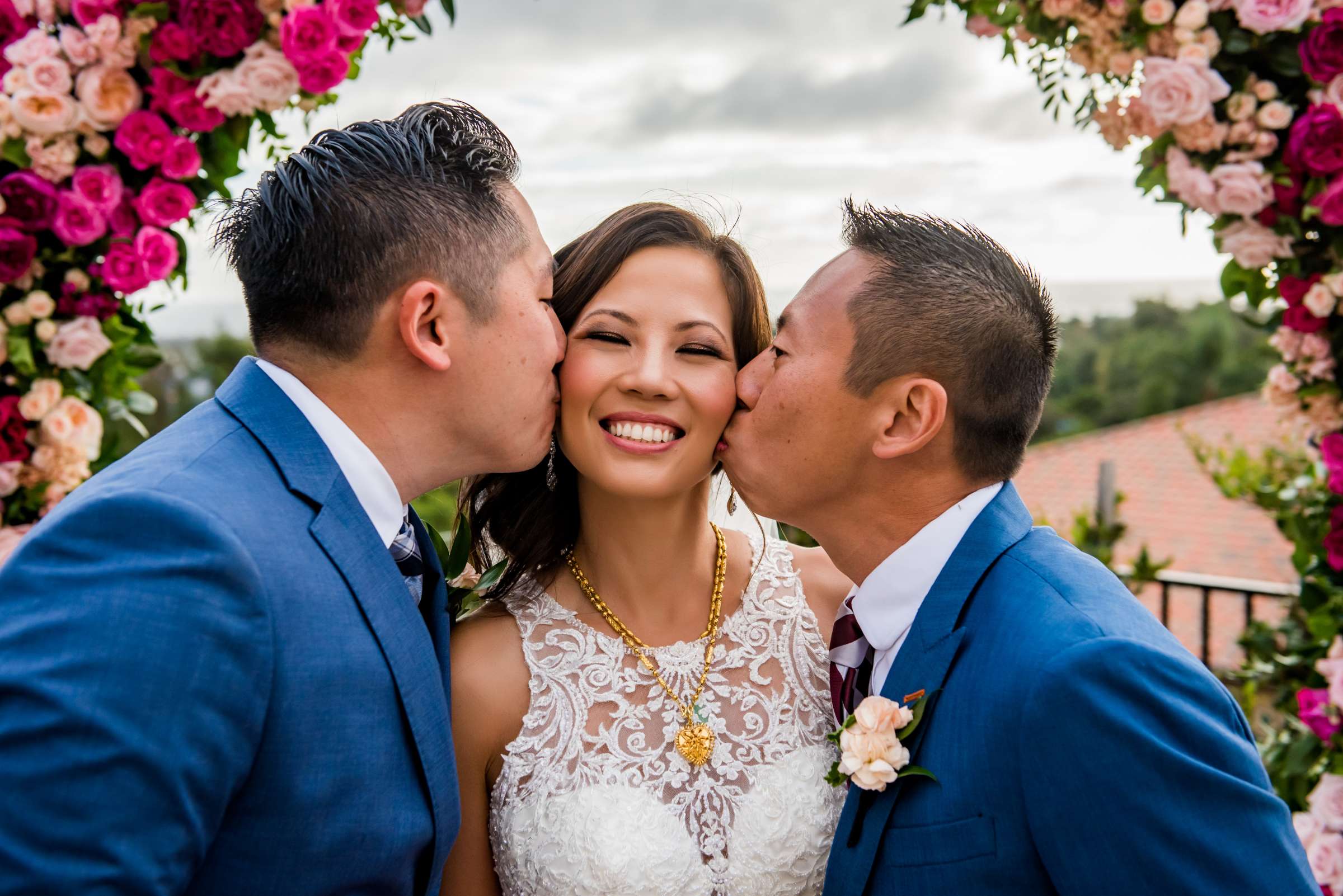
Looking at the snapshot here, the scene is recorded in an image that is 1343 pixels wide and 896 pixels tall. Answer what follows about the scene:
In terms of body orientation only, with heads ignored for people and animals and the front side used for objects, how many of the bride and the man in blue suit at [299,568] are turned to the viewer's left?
0

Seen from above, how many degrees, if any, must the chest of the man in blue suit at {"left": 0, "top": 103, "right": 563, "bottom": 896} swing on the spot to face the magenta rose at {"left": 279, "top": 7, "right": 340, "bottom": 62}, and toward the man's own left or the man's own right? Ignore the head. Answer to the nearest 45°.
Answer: approximately 90° to the man's own left

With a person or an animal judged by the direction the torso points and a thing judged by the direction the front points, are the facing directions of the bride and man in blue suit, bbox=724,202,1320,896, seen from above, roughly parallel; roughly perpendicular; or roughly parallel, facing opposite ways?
roughly perpendicular

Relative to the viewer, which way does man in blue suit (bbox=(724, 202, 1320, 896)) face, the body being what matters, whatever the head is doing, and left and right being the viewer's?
facing to the left of the viewer

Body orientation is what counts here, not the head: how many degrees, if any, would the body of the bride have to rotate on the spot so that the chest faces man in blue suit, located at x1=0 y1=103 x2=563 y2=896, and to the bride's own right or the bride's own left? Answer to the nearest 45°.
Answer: approximately 45° to the bride's own right

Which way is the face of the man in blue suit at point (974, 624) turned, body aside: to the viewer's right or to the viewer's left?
to the viewer's left

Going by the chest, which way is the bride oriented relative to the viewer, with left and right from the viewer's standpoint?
facing the viewer

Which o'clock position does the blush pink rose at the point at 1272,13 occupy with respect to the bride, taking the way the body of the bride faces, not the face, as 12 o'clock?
The blush pink rose is roughly at 8 o'clock from the bride.

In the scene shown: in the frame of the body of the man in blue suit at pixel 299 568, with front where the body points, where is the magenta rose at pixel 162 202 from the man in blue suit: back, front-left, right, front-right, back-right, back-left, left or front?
left

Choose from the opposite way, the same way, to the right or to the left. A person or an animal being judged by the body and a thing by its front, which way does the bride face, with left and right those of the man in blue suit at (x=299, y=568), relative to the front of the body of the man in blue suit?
to the right

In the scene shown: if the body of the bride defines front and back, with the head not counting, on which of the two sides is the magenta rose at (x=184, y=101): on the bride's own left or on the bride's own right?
on the bride's own right

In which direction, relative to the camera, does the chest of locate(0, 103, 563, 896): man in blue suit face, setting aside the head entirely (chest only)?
to the viewer's right
